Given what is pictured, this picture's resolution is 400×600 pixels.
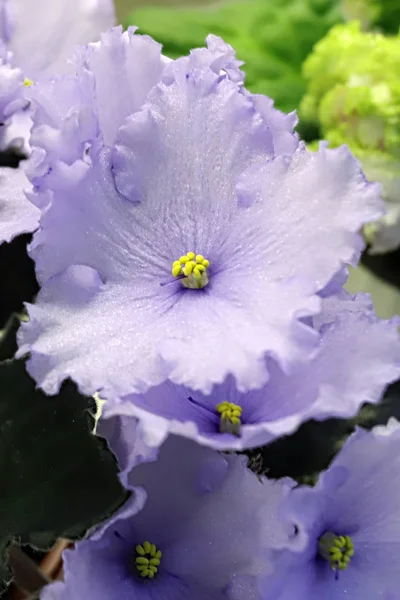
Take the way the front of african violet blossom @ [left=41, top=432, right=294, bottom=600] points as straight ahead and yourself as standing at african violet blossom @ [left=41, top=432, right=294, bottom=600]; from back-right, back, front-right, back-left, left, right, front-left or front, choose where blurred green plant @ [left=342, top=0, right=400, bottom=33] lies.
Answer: back

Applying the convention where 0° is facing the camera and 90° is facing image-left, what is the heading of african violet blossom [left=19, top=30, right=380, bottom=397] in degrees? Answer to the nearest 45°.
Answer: approximately 0°

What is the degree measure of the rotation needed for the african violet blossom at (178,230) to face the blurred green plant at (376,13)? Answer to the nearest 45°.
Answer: approximately 180°

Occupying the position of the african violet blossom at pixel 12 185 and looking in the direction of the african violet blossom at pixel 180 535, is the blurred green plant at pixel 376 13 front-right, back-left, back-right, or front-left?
back-left
